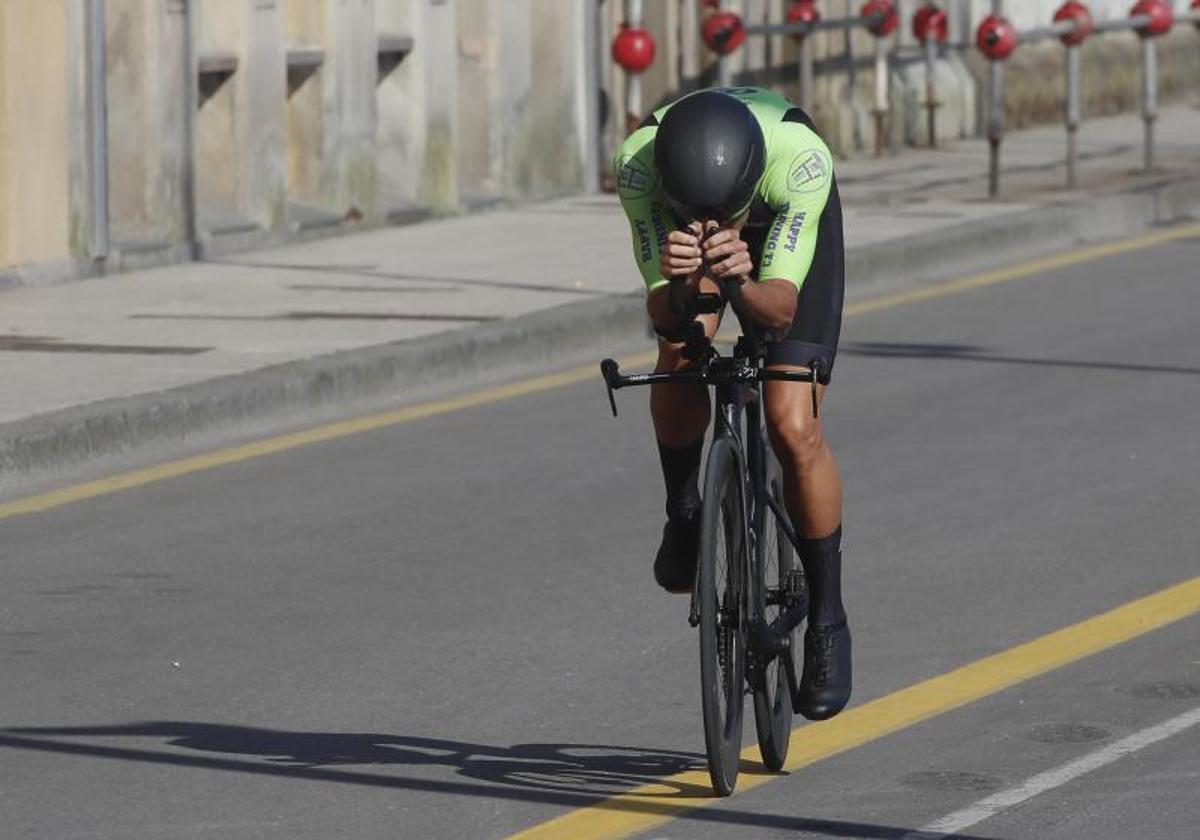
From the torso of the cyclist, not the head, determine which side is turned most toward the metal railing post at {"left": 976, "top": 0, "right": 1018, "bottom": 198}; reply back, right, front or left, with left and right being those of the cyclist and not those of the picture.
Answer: back

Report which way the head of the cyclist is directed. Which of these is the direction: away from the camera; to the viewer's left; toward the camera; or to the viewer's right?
toward the camera

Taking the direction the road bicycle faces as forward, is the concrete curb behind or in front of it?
behind

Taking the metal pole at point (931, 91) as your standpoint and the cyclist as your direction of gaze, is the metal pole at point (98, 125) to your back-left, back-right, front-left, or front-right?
front-right

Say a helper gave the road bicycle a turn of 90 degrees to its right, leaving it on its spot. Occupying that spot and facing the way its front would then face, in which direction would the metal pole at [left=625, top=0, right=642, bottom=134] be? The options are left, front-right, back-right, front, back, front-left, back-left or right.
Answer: right

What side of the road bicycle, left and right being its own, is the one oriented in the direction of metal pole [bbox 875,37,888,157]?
back

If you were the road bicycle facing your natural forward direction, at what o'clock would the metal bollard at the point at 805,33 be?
The metal bollard is roughly at 6 o'clock from the road bicycle.

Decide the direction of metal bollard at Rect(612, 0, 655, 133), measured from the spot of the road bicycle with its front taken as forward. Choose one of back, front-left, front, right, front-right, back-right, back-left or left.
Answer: back

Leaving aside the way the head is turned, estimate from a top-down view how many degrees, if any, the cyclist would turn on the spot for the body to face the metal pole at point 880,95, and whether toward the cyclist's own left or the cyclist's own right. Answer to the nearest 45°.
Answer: approximately 180°

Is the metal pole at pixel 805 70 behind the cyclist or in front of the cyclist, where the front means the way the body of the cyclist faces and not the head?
behind

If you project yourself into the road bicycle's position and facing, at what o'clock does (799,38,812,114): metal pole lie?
The metal pole is roughly at 6 o'clock from the road bicycle.

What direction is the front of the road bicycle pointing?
toward the camera

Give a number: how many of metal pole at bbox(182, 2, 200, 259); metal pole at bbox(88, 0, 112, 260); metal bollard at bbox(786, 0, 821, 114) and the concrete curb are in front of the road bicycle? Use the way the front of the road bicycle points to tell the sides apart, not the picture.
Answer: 0

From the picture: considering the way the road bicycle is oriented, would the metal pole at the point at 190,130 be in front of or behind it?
behind

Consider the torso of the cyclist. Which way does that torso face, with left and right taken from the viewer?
facing the viewer

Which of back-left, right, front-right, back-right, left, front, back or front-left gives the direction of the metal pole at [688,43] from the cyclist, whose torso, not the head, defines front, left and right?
back

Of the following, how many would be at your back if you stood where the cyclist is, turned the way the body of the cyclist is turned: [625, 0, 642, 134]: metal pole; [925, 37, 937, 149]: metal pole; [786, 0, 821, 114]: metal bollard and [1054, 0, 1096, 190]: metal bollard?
4

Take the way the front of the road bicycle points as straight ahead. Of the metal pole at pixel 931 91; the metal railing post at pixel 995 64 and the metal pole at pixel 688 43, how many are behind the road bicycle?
3

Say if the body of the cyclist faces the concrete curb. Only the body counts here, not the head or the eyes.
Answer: no
